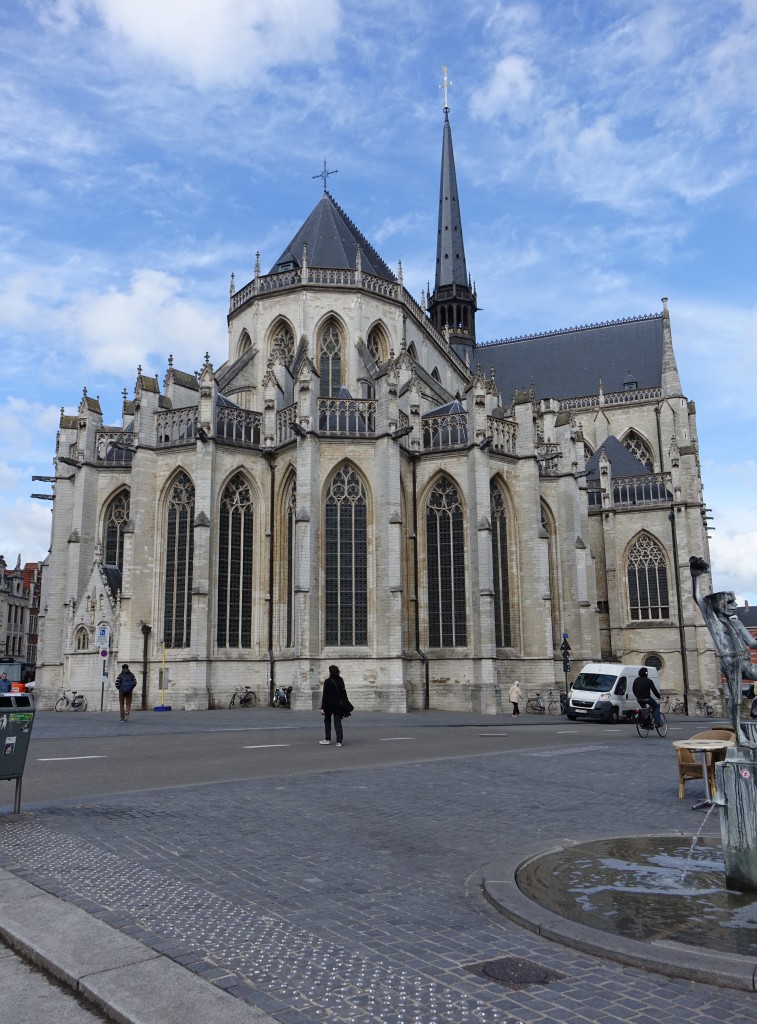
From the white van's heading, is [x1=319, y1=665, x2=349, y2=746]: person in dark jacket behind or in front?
in front

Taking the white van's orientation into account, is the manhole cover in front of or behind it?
in front

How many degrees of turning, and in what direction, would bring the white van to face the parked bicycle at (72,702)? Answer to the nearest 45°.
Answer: approximately 45° to its right

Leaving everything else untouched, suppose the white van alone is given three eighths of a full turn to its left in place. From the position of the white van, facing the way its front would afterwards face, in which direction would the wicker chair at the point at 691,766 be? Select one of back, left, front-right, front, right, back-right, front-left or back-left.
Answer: right

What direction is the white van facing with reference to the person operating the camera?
facing the viewer and to the left of the viewer

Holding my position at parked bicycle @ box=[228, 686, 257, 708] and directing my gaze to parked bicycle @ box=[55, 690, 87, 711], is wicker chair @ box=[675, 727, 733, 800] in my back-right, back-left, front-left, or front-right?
back-left

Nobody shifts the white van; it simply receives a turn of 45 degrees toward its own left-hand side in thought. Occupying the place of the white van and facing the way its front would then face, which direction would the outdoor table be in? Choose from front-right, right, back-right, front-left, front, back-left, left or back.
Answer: front

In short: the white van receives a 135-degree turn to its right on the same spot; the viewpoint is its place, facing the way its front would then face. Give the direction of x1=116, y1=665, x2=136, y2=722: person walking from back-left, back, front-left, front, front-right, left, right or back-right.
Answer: back-left
